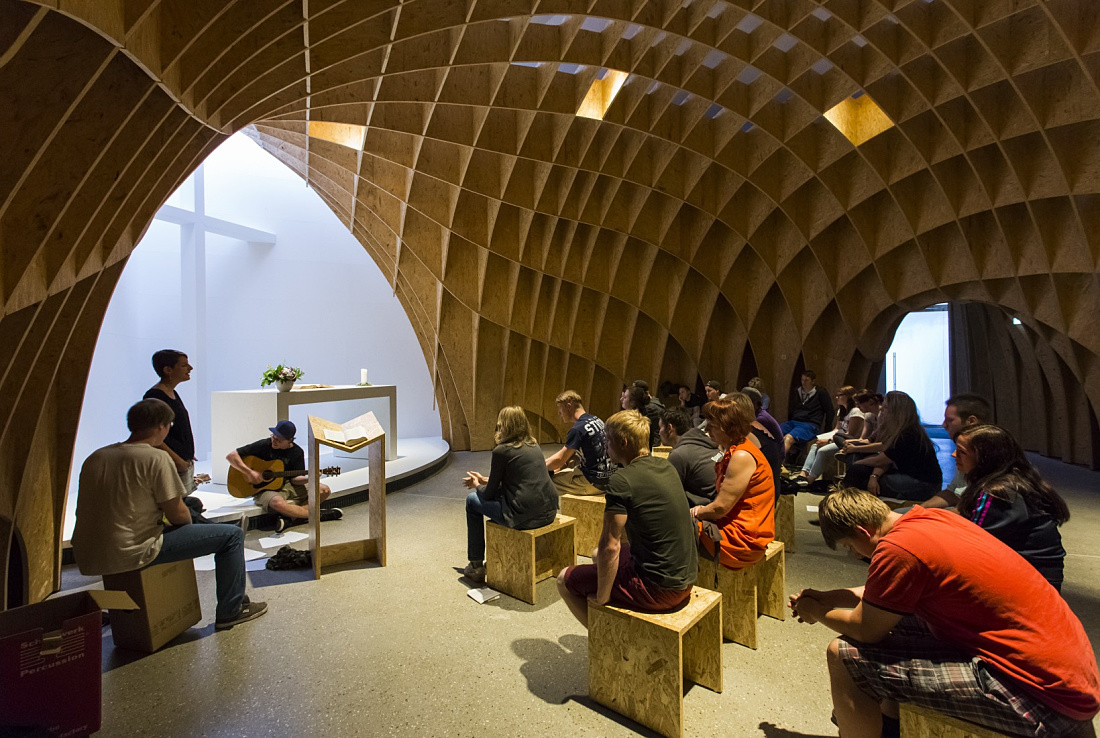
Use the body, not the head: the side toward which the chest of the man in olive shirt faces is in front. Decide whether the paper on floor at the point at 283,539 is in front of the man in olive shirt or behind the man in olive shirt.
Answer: in front

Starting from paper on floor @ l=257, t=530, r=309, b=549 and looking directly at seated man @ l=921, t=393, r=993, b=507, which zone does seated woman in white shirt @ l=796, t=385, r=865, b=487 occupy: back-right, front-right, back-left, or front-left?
front-left

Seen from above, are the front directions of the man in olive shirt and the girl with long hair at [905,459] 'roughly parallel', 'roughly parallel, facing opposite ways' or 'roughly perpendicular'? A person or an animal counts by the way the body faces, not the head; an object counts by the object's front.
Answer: roughly parallel

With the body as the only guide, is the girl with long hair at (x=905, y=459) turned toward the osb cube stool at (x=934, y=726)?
no

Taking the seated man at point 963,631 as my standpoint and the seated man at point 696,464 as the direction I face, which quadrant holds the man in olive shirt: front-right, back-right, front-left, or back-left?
front-left

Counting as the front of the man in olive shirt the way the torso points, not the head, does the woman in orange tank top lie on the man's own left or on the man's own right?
on the man's own right

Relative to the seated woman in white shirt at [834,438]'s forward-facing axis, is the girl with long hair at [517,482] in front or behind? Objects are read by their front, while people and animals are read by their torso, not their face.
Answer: in front

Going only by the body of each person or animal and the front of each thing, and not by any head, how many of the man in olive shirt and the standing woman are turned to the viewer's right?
1

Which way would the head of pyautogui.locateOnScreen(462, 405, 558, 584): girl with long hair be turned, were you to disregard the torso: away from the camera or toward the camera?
away from the camera

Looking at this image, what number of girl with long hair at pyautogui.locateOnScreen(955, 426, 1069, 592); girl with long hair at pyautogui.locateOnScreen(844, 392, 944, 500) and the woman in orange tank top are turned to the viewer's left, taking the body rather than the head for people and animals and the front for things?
3

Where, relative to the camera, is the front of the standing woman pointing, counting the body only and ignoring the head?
to the viewer's right

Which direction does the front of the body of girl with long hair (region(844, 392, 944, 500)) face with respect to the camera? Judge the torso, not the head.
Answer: to the viewer's left

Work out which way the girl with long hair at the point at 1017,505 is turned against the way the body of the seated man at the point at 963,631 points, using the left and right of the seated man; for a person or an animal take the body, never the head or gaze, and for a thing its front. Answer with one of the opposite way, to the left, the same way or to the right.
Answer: the same way

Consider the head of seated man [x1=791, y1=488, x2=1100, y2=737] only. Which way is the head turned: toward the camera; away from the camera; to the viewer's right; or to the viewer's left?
to the viewer's left

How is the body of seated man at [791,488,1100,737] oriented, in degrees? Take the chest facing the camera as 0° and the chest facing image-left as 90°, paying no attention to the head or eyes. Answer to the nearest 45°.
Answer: approximately 90°

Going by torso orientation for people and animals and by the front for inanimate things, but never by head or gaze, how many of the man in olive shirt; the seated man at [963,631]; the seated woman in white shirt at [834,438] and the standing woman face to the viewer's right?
1

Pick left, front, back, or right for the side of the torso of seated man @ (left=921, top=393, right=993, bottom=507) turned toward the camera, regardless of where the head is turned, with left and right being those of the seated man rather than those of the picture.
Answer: left

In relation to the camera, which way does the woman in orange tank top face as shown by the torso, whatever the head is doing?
to the viewer's left

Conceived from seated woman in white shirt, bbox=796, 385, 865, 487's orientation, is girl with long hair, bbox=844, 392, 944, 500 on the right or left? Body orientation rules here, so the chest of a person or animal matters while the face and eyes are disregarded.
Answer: on their left
